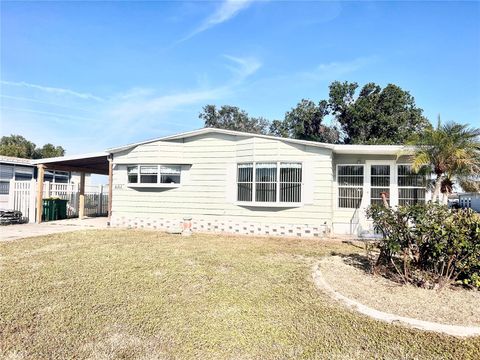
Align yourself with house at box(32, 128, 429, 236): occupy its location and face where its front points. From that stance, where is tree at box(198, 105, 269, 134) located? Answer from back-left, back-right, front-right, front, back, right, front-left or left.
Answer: back

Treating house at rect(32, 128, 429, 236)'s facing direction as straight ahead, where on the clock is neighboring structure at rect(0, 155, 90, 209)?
The neighboring structure is roughly at 4 o'clock from the house.

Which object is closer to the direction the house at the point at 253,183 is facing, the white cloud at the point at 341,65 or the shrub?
the shrub

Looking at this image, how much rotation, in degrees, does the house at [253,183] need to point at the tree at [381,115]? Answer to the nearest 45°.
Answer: approximately 135° to its left

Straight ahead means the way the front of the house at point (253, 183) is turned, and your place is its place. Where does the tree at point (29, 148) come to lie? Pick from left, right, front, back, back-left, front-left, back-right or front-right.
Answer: back-right

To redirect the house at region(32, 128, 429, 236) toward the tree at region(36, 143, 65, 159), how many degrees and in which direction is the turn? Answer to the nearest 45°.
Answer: approximately 135° to its right

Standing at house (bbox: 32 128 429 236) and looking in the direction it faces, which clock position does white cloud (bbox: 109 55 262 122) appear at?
The white cloud is roughly at 5 o'clock from the house.

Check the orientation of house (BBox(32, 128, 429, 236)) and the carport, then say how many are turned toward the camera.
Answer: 2

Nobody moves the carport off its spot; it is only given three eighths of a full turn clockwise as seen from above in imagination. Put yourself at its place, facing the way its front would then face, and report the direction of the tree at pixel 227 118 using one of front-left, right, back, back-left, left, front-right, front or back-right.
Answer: right

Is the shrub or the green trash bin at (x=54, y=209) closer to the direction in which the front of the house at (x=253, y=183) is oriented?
the shrub

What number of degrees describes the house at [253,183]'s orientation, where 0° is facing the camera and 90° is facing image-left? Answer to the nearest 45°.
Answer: approximately 0°

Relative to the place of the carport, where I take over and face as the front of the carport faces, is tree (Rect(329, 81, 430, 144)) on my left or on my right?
on my left
